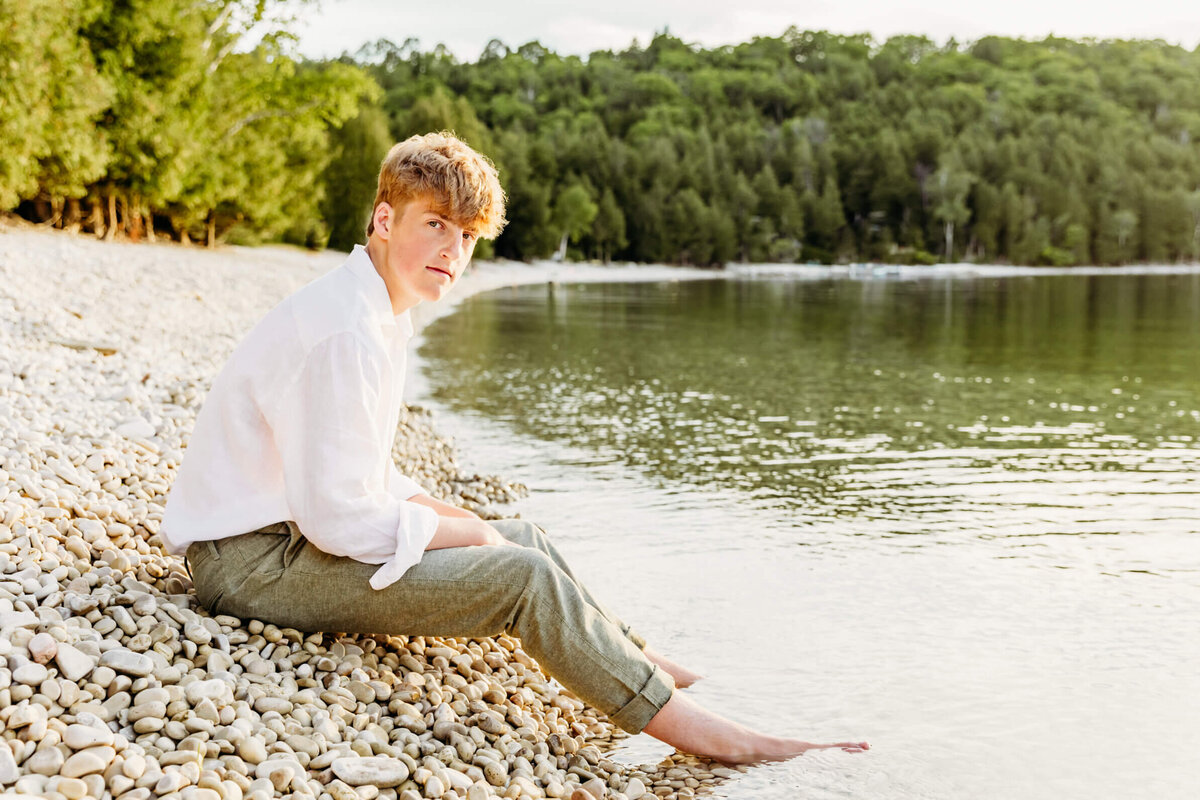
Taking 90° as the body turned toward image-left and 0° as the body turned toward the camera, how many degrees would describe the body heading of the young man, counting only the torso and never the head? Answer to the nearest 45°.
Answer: approximately 270°

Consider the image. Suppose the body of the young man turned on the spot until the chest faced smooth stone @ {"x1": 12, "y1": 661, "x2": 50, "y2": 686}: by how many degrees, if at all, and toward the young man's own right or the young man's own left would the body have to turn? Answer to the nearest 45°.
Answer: approximately 135° to the young man's own right

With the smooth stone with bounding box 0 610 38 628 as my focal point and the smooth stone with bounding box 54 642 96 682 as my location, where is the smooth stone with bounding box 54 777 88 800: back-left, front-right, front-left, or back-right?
back-left

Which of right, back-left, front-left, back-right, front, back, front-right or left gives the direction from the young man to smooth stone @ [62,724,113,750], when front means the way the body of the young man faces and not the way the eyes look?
back-right

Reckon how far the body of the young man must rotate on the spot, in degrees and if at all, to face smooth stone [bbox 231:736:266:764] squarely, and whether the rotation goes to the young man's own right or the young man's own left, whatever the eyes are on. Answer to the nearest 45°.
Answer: approximately 135° to the young man's own right

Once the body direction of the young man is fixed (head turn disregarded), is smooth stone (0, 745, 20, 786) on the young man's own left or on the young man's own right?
on the young man's own right

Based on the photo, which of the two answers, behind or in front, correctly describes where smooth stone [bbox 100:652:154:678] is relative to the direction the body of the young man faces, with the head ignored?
behind

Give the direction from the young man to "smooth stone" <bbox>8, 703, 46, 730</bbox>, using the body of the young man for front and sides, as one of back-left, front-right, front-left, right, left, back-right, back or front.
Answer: back-right

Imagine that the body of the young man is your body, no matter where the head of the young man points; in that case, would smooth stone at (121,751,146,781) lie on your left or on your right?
on your right

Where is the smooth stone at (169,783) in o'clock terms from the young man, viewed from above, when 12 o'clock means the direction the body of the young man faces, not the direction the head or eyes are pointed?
The smooth stone is roughly at 4 o'clock from the young man.
